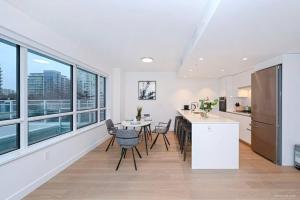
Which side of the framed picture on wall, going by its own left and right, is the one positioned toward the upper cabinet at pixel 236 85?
left

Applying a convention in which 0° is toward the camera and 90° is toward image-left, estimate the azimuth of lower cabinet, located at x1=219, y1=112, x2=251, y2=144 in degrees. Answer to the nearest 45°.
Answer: approximately 45°

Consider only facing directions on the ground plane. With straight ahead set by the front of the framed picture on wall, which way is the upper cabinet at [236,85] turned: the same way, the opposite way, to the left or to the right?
to the right

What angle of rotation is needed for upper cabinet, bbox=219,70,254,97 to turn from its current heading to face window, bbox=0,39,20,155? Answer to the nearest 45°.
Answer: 0° — it already faces it

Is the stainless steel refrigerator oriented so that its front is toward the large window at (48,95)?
yes

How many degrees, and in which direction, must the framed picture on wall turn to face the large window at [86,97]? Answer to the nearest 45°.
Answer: approximately 45° to its right

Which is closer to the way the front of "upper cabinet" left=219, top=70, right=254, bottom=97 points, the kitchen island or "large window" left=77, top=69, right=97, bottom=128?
the large window
